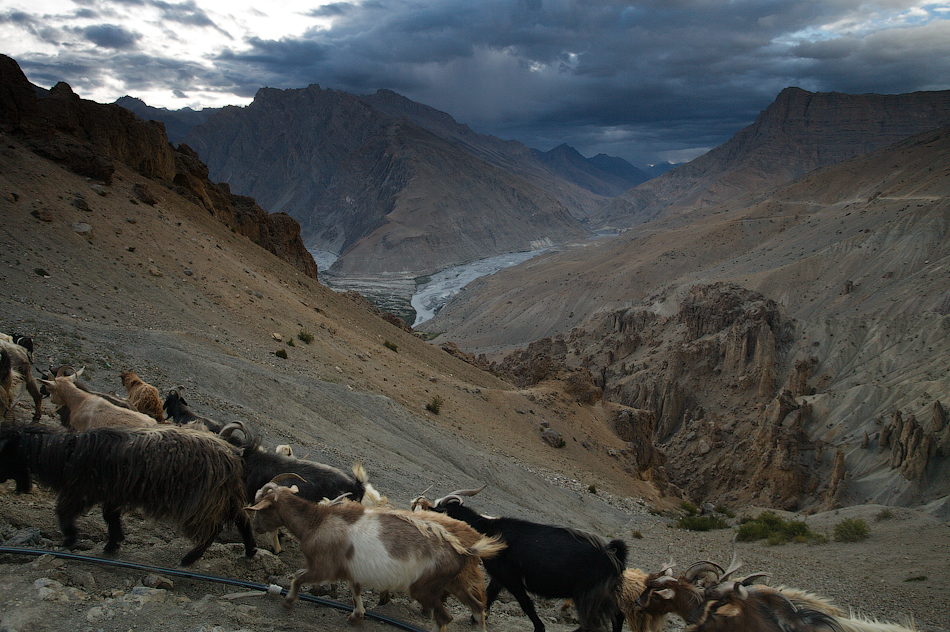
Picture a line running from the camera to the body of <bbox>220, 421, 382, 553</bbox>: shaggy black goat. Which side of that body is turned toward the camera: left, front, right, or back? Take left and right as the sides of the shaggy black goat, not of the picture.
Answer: left

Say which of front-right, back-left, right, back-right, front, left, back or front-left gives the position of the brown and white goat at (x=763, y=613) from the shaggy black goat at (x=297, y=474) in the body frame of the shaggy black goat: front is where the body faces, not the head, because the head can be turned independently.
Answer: back-left

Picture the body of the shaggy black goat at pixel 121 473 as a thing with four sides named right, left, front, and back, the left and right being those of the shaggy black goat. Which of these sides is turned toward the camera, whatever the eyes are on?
left

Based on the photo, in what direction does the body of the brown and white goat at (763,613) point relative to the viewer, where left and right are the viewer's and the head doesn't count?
facing to the left of the viewer

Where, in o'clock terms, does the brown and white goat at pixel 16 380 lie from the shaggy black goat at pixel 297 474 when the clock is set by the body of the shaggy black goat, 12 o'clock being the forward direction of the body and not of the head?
The brown and white goat is roughly at 1 o'clock from the shaggy black goat.

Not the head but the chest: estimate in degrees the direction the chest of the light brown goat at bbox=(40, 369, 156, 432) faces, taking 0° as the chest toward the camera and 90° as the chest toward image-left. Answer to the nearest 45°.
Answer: approximately 90°

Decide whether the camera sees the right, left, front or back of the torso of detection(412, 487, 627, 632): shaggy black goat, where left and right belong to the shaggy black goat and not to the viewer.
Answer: left

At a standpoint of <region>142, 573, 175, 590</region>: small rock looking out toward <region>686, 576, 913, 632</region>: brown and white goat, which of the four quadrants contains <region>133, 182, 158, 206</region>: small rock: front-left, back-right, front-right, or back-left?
back-left

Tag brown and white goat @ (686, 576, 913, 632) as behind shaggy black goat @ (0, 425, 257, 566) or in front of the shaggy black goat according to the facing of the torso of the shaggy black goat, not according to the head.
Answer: behind

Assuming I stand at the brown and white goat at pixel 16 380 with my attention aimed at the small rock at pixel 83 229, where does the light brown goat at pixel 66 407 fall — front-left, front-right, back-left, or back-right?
back-right
